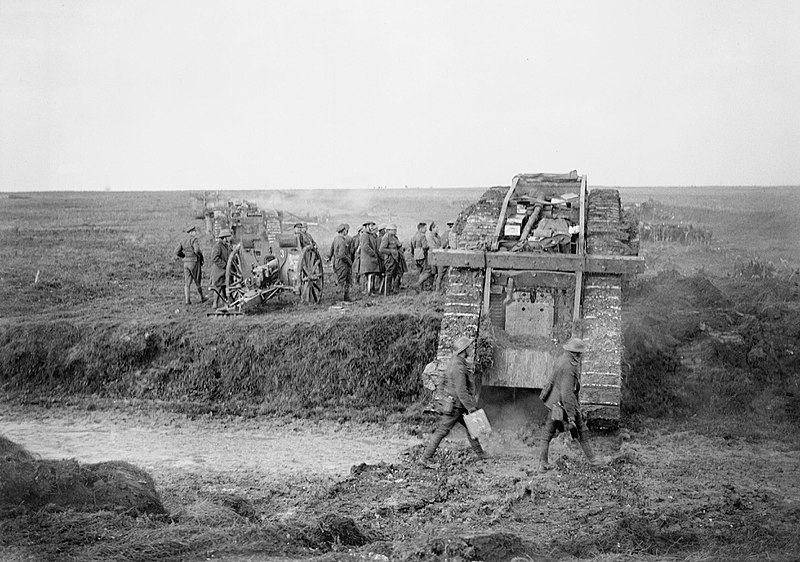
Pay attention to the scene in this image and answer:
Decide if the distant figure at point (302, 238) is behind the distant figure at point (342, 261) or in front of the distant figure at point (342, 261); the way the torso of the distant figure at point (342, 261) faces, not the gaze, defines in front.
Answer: behind

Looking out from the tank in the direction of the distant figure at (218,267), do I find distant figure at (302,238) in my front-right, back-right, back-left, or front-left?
front-right

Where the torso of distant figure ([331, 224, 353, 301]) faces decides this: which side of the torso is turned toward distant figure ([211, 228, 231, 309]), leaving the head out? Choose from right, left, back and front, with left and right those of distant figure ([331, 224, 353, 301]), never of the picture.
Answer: back

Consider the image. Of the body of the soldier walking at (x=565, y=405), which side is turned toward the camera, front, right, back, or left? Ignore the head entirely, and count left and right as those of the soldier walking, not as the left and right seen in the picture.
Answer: right

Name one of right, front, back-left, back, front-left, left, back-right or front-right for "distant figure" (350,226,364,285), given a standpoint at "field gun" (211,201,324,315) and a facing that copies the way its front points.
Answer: front

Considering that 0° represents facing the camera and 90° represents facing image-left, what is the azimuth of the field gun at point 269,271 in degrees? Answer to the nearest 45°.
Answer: approximately 225°

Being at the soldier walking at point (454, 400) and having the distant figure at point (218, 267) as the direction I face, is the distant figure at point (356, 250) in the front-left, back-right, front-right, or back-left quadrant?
front-right

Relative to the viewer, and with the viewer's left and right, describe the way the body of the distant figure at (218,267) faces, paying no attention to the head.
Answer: facing to the right of the viewer

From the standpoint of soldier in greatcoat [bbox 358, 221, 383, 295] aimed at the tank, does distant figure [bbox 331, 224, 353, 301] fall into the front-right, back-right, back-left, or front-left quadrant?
front-right

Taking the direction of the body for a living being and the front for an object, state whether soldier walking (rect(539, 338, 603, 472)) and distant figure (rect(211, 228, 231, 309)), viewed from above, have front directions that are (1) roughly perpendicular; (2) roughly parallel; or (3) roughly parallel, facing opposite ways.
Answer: roughly parallel

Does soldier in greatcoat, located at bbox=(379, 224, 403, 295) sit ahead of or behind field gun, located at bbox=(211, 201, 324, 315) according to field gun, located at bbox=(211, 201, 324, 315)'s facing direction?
ahead

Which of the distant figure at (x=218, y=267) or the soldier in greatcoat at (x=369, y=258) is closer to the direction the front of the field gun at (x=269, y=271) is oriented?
the soldier in greatcoat

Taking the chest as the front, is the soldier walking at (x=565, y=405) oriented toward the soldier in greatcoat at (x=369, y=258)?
no
